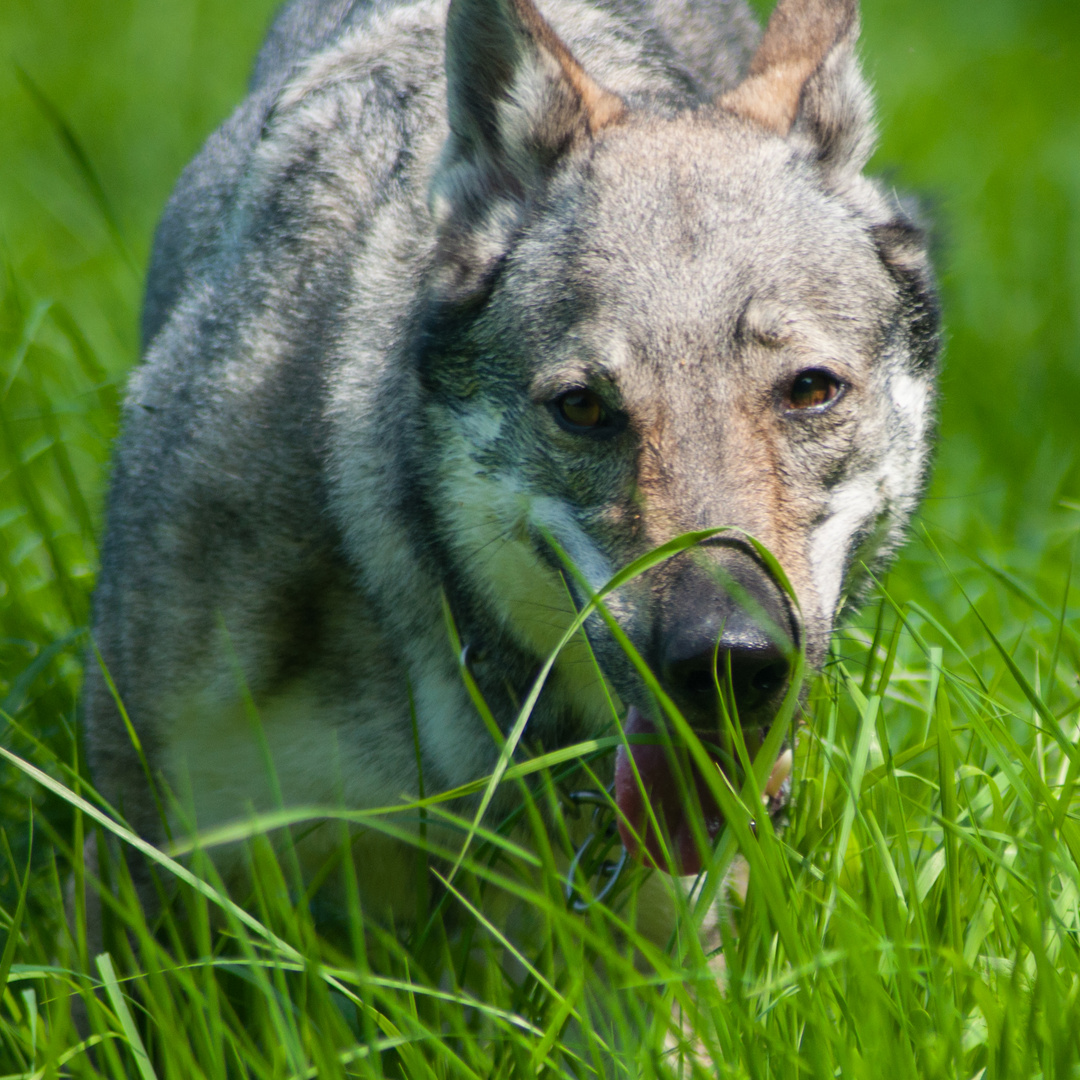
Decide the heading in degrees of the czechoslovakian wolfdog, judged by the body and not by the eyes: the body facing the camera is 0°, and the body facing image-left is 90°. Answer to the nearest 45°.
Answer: approximately 0°
